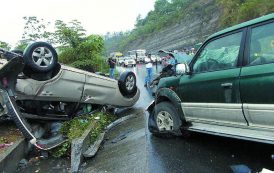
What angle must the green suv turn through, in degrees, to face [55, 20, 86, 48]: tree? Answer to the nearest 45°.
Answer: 0° — it already faces it

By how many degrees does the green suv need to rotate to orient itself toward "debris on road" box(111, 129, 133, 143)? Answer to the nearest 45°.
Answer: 0° — it already faces it

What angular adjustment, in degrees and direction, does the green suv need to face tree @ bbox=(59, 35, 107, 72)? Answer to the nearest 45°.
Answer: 0° — it already faces it

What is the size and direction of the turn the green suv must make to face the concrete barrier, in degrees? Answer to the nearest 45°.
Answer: approximately 45° to its left

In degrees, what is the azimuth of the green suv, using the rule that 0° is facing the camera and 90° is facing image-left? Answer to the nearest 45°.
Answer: approximately 135°
